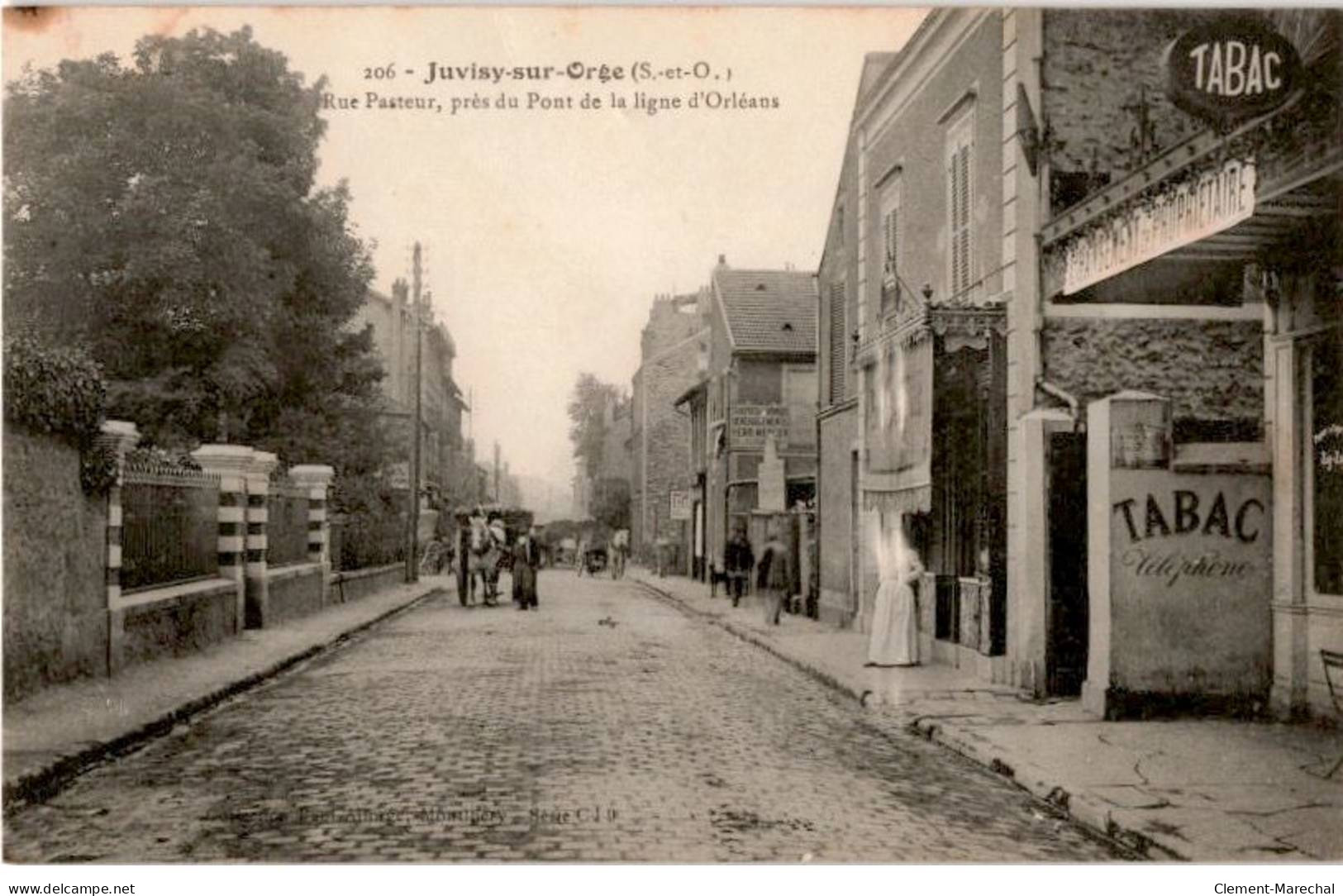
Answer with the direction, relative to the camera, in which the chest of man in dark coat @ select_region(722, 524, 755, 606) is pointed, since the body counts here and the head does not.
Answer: toward the camera

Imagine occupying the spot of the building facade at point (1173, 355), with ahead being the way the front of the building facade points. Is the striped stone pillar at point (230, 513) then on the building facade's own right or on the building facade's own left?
on the building facade's own right

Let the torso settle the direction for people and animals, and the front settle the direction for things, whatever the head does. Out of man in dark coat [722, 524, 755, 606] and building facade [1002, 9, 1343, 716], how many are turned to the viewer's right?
0

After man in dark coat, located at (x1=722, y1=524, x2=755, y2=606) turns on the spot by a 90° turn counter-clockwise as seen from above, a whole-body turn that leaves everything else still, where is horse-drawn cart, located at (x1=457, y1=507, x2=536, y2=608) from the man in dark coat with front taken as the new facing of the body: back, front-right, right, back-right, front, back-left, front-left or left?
back

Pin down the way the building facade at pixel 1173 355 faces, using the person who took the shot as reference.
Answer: facing the viewer and to the left of the viewer

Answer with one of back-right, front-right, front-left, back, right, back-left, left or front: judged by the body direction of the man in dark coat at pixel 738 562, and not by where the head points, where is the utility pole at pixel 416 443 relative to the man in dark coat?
back-right

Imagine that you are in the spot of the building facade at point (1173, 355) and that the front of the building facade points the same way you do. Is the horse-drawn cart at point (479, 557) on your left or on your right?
on your right

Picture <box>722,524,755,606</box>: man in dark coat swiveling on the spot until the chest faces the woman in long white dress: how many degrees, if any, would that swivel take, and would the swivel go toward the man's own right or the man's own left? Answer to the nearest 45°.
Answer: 0° — they already face them

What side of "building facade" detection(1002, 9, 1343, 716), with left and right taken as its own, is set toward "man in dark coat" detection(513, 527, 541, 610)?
right
